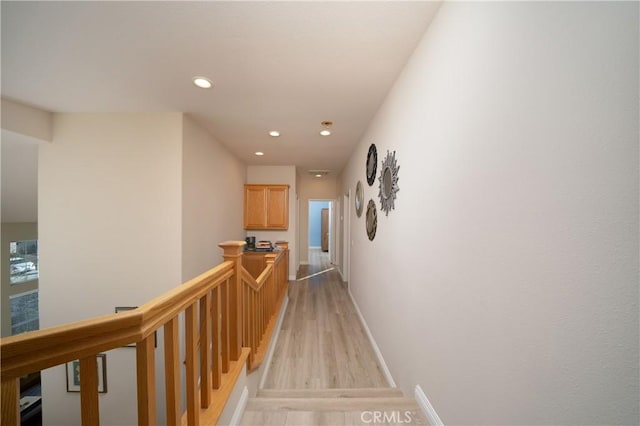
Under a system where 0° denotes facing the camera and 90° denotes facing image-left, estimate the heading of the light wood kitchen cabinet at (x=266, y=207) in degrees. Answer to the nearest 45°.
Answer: approximately 0°

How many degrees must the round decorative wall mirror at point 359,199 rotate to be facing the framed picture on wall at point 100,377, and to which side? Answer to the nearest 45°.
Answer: approximately 45° to its left

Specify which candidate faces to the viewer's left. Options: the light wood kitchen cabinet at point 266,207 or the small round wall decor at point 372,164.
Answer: the small round wall decor

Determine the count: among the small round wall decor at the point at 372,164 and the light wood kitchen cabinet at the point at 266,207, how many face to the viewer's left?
1

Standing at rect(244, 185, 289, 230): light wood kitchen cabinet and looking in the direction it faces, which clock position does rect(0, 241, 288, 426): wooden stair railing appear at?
The wooden stair railing is roughly at 12 o'clock from the light wood kitchen cabinet.

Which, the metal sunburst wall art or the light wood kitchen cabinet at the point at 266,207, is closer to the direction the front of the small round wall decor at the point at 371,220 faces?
the light wood kitchen cabinet

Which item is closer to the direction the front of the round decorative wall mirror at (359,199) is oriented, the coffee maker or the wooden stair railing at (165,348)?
the coffee maker

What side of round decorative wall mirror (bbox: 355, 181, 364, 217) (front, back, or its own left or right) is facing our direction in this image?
left

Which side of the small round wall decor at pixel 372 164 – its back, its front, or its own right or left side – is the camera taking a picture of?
left

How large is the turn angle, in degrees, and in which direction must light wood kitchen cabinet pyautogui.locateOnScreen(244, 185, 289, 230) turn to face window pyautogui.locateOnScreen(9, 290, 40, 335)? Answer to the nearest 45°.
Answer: approximately 90° to its right

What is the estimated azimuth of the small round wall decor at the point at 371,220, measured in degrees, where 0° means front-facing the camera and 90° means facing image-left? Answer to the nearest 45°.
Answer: approximately 90°
